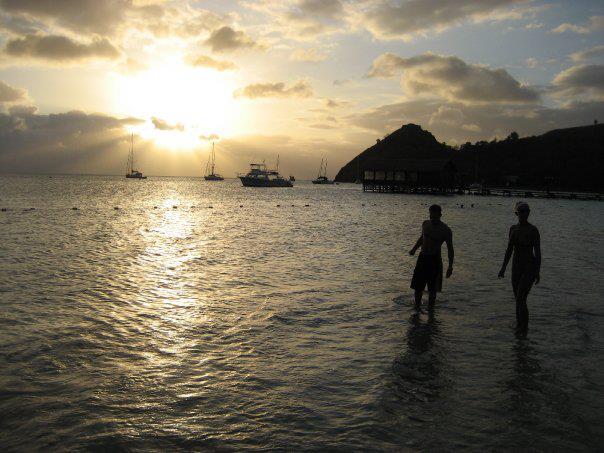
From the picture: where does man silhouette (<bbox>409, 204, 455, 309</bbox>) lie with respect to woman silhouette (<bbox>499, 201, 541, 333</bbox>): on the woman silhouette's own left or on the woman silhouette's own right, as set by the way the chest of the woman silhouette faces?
on the woman silhouette's own right

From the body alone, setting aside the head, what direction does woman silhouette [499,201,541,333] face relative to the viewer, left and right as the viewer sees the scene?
facing the viewer
